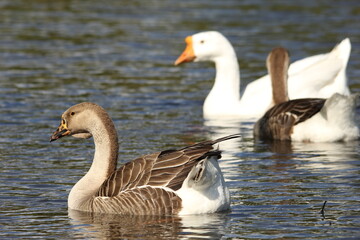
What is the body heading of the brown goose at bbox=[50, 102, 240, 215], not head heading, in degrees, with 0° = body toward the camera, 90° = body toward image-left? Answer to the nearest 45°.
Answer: approximately 90°

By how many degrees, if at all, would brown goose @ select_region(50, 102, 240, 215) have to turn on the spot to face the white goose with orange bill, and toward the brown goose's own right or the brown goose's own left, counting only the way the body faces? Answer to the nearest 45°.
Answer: approximately 90° to the brown goose's own right

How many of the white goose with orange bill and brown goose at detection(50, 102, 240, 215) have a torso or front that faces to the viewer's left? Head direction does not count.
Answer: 2

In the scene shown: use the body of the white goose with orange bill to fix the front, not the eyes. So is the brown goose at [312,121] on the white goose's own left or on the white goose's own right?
on the white goose's own left

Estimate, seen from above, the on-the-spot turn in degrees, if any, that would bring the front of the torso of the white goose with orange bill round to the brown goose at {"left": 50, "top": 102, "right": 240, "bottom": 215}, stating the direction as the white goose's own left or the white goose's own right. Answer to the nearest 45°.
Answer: approximately 90° to the white goose's own left

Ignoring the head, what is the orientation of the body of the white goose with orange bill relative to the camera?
to the viewer's left
